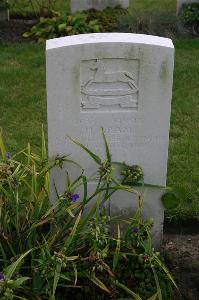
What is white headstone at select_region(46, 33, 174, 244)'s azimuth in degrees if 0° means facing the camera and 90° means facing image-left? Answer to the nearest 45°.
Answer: approximately 0°

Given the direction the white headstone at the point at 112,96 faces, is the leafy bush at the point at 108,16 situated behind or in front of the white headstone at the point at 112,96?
behind

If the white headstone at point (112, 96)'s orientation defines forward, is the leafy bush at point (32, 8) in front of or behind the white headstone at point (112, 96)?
behind

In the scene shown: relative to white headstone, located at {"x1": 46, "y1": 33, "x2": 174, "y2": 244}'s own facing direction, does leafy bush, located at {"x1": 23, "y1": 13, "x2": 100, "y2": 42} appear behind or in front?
behind

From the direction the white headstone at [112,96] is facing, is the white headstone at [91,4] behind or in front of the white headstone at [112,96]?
behind

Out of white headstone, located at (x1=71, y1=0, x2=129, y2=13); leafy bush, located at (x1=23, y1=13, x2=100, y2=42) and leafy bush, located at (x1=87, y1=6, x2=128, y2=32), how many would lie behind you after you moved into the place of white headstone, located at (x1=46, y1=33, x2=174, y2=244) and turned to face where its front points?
3
